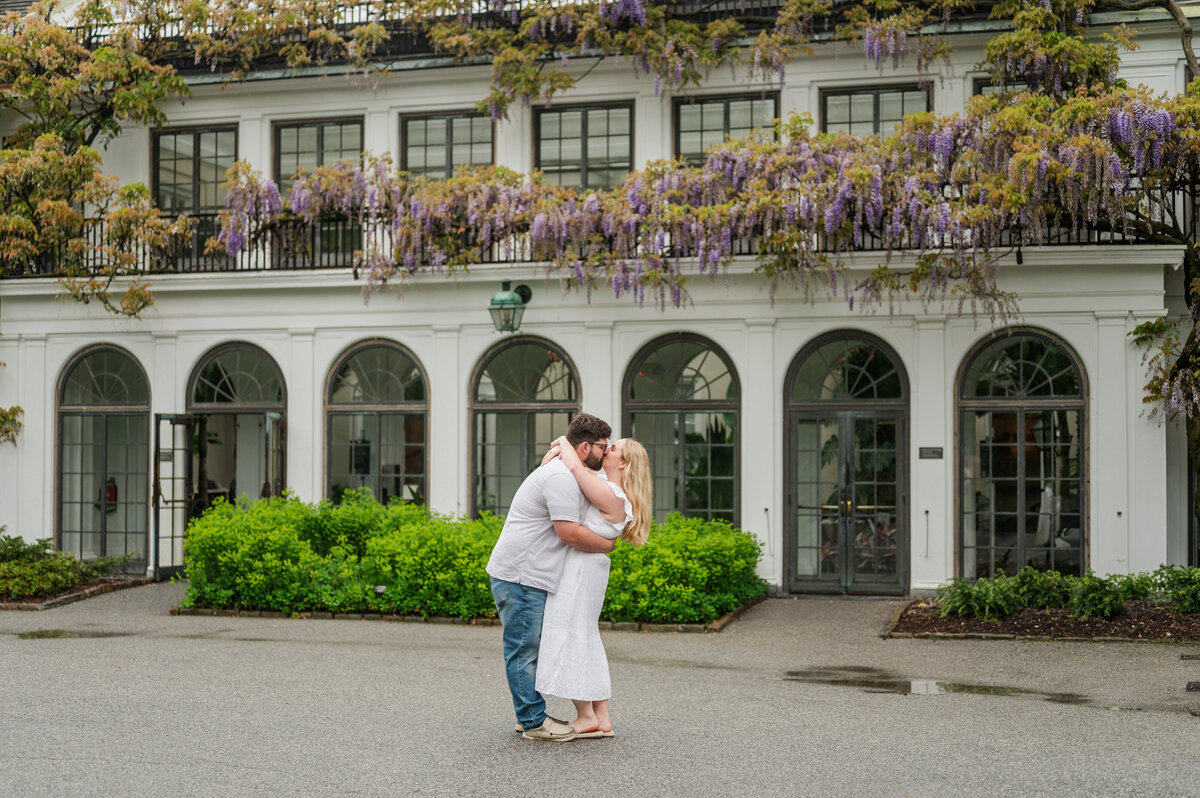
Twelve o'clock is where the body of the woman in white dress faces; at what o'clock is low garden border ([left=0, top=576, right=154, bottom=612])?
The low garden border is roughly at 2 o'clock from the woman in white dress.

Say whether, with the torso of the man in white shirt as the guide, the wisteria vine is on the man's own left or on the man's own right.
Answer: on the man's own left

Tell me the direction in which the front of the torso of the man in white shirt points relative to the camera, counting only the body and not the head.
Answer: to the viewer's right

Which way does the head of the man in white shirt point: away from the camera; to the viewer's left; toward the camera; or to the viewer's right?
to the viewer's right

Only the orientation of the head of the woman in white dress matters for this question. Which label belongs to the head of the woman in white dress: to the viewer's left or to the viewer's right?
to the viewer's left

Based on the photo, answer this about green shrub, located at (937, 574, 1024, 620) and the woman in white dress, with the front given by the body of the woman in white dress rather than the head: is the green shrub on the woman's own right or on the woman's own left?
on the woman's own right

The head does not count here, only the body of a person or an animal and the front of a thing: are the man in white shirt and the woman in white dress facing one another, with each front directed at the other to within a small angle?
yes

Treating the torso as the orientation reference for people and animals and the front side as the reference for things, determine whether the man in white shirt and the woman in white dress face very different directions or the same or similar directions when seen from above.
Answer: very different directions

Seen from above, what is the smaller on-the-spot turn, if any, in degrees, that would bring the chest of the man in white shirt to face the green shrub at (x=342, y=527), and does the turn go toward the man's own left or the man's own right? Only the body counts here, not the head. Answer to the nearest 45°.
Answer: approximately 90° to the man's own left

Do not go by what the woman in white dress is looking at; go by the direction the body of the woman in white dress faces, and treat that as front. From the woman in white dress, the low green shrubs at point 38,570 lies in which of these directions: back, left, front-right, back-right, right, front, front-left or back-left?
front-right

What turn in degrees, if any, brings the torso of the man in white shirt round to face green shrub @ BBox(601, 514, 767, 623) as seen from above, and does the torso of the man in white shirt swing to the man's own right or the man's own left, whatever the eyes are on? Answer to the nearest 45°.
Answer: approximately 90° to the man's own left

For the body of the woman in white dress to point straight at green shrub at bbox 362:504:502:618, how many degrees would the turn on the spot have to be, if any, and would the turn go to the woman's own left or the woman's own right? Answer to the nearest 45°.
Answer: approximately 90° to the woman's own right

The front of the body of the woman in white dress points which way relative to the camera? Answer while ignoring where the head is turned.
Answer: to the viewer's left

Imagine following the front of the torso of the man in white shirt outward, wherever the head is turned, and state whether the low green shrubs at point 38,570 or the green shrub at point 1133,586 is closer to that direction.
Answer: the green shrub
